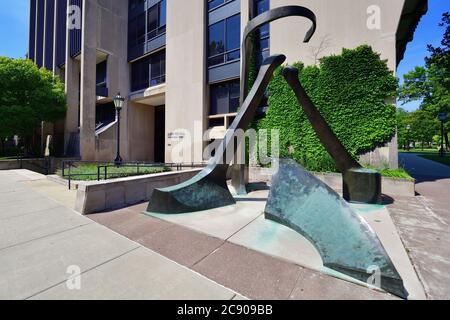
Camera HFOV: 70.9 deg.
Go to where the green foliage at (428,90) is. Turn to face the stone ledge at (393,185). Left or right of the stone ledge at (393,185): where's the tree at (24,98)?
right

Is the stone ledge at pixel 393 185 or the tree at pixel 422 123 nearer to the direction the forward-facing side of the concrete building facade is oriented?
the stone ledge
